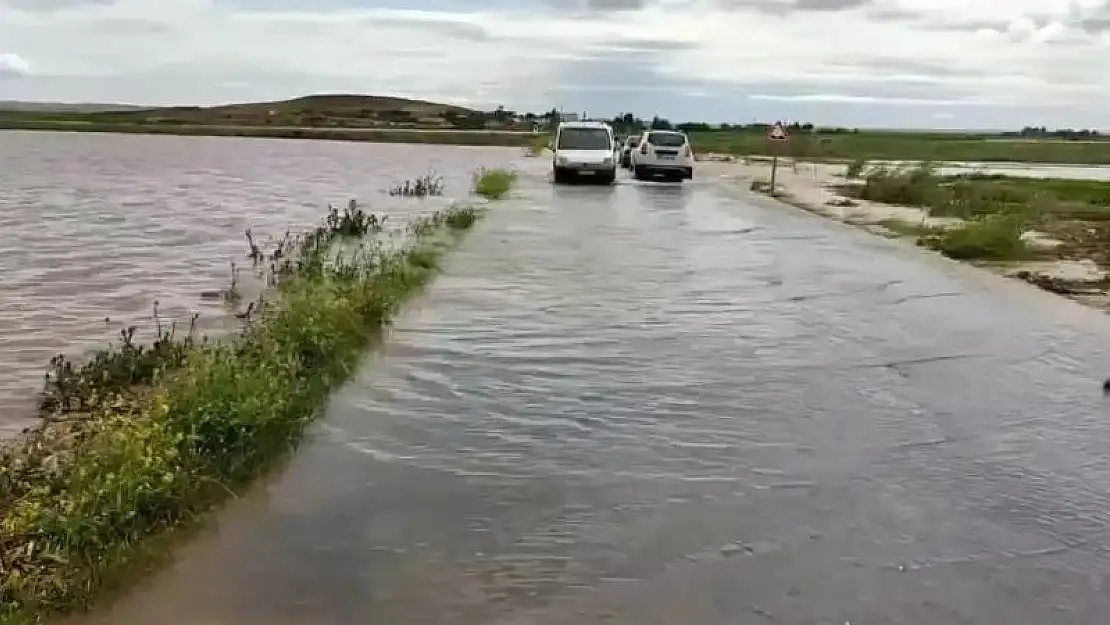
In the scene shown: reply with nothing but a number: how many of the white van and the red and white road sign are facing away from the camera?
0

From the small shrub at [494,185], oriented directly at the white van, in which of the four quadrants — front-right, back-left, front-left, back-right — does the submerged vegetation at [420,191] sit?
back-left

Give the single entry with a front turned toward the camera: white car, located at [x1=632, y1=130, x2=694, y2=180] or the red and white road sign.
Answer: the red and white road sign

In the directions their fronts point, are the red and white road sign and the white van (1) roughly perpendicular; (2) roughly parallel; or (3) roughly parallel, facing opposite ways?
roughly parallel

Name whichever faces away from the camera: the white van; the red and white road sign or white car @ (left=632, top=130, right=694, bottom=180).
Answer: the white car

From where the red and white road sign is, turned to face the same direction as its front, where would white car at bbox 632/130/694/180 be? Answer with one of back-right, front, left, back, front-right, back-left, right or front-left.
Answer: back-right

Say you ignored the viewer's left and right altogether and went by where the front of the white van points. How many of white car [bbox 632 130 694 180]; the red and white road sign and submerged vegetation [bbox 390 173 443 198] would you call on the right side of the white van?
1

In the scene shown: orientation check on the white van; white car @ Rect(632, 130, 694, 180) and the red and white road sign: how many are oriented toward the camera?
2

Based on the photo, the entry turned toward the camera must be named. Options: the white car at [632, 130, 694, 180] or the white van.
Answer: the white van

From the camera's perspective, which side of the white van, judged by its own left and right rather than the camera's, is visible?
front

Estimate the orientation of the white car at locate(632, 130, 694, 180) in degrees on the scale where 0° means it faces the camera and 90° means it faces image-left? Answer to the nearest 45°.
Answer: approximately 180°

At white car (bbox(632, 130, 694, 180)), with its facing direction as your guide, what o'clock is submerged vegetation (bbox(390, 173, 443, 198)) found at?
The submerged vegetation is roughly at 8 o'clock from the white car.

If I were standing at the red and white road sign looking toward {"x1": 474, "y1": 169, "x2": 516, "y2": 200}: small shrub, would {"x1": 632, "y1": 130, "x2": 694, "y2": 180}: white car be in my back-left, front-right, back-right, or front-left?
front-right

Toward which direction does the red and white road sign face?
toward the camera

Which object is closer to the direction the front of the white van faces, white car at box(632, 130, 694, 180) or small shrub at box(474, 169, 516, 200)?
the small shrub

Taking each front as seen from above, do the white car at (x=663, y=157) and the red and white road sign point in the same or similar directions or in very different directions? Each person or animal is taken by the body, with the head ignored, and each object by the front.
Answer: very different directions
